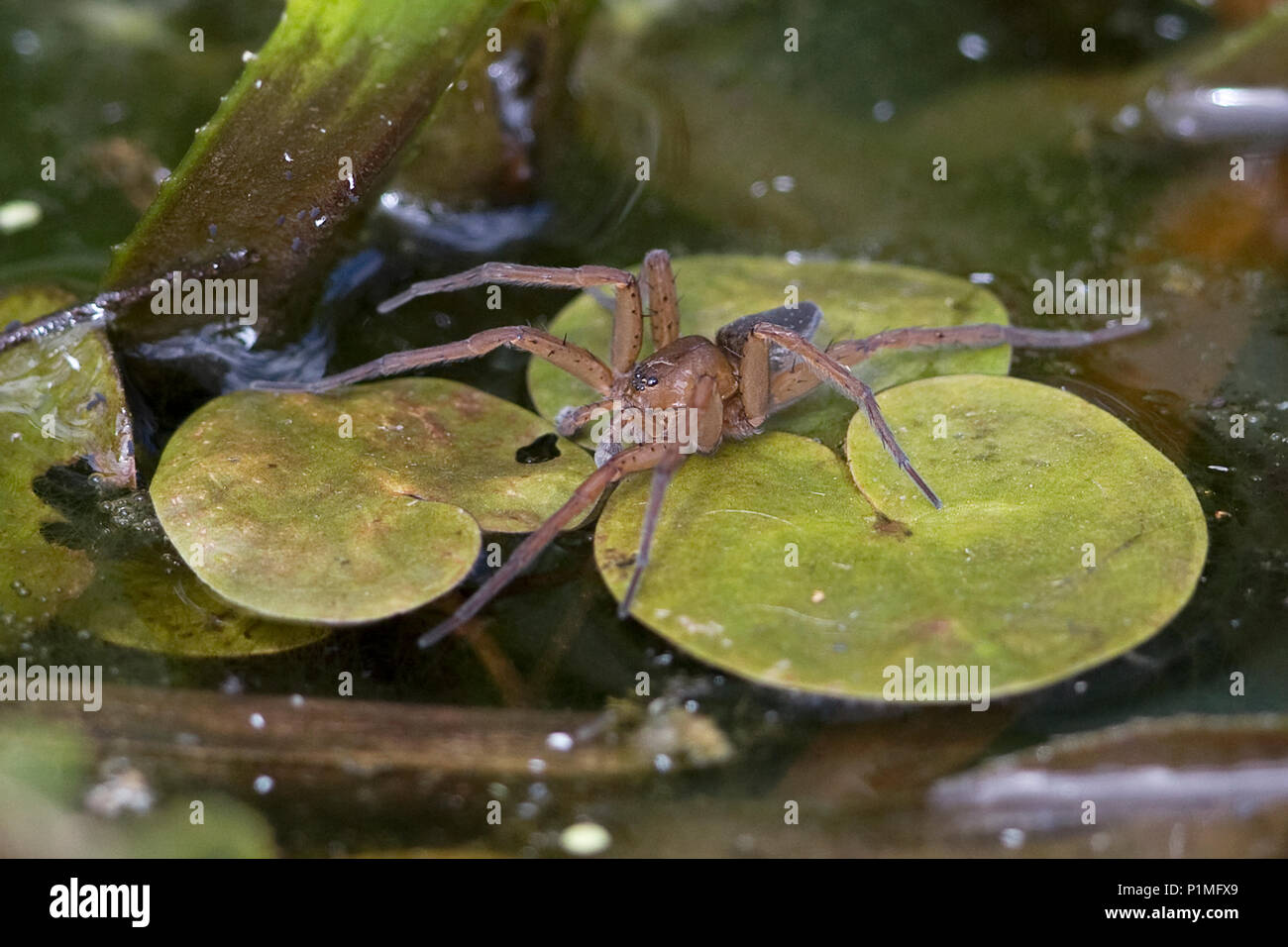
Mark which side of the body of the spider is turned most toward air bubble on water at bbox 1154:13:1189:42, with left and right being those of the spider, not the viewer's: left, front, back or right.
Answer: back

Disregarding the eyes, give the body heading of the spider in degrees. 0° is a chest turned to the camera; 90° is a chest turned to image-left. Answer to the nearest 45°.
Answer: approximately 45°
